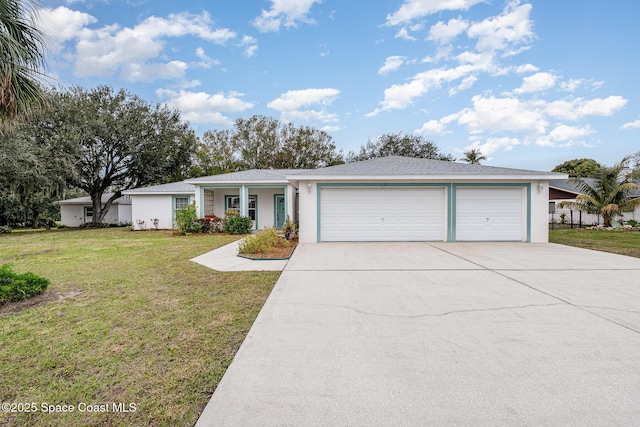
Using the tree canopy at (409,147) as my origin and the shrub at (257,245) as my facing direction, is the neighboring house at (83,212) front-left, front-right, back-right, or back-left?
front-right

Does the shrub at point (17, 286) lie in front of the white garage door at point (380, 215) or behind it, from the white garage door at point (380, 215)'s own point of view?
in front

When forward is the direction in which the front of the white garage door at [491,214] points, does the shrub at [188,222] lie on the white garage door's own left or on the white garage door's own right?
on the white garage door's own right

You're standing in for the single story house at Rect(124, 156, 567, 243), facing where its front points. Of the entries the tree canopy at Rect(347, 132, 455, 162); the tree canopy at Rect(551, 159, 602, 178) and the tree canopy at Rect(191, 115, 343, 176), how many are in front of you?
0

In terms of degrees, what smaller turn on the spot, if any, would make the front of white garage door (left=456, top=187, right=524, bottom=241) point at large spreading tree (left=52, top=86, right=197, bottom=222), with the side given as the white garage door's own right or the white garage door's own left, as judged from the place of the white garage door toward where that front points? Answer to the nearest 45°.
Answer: approximately 90° to the white garage door's own right

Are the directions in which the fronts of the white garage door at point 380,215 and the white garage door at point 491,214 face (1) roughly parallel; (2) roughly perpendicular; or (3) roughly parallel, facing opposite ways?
roughly parallel

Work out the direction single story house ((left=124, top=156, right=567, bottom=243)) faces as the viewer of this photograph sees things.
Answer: facing the viewer

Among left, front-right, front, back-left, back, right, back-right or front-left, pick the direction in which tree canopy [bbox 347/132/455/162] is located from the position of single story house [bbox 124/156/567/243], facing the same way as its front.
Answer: back

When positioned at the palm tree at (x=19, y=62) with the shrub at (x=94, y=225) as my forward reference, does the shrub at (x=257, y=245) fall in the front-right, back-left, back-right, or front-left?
front-right

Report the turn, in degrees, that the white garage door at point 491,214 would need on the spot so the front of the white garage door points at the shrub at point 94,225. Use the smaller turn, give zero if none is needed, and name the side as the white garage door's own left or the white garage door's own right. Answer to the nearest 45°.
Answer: approximately 90° to the white garage door's own right

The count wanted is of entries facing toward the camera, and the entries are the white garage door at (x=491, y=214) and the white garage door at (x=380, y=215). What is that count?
2

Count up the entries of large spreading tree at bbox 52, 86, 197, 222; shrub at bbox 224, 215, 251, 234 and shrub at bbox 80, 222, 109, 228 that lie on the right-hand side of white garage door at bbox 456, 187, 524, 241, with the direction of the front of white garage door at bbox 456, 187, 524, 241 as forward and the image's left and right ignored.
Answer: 3

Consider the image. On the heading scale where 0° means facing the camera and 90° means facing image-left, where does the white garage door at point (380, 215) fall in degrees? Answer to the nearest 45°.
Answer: approximately 0°

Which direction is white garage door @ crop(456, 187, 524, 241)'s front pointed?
toward the camera

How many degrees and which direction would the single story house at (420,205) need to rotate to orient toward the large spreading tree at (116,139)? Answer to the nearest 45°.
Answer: approximately 135° to its right

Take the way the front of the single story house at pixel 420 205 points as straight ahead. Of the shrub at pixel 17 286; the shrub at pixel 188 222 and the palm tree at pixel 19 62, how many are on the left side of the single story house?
0
